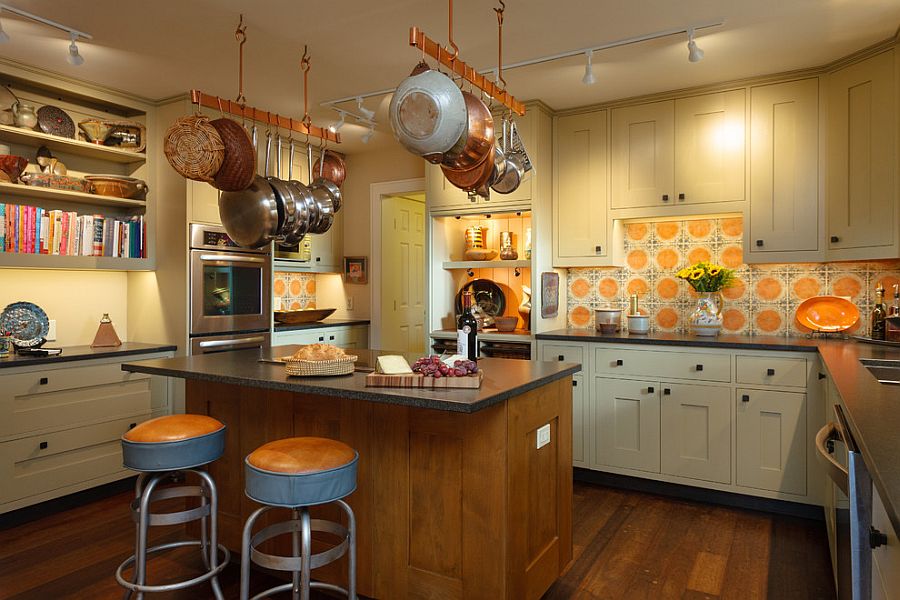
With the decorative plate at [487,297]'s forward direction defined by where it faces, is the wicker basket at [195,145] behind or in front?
in front

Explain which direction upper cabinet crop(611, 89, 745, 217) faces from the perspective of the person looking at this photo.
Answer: facing the viewer

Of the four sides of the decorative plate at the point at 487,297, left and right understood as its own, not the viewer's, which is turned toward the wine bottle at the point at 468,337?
front

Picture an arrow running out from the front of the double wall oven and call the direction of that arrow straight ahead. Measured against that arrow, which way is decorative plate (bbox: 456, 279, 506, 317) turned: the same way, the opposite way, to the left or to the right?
to the right

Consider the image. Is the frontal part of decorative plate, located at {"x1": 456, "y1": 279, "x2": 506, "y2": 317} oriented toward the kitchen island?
yes

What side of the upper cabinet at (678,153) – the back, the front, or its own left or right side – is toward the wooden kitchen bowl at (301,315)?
right

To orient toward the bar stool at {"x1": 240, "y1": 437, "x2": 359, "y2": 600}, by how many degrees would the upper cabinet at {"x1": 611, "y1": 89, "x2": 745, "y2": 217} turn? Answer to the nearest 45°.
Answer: approximately 45° to its right

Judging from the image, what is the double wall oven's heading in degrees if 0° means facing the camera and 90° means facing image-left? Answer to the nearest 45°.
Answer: approximately 315°

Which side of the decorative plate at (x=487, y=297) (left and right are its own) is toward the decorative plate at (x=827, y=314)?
left

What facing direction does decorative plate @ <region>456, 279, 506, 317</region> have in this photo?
toward the camera

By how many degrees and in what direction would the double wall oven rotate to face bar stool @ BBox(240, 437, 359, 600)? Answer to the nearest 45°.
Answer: approximately 45° to its right

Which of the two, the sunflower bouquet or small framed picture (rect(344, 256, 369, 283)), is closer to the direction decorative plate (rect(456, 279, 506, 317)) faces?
the sunflower bouquet

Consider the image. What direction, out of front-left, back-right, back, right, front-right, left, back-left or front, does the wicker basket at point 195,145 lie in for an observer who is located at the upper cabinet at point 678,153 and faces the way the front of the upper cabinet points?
front-right

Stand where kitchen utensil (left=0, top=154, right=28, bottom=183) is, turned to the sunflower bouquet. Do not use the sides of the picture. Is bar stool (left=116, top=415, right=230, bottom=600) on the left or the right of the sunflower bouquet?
right

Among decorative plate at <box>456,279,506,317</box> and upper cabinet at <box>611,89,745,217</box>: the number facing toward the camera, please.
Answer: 2
